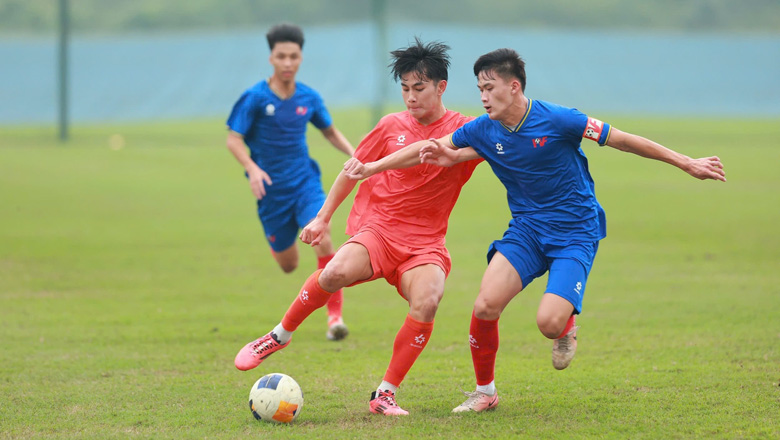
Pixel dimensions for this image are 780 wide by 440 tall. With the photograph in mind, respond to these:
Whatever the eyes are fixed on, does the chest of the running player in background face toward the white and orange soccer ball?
yes

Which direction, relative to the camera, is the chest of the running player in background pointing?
toward the camera

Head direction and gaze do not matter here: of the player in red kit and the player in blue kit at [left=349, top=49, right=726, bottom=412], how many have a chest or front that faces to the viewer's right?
0

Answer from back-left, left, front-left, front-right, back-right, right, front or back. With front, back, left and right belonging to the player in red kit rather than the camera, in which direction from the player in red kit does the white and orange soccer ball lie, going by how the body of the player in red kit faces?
front

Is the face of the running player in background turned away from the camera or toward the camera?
toward the camera

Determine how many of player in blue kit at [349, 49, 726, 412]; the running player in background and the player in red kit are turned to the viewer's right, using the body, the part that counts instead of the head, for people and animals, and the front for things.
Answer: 0

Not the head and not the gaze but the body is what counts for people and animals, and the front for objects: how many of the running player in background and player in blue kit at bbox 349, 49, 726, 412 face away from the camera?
0

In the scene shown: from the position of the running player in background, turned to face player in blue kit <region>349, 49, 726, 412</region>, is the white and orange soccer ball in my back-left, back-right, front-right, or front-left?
front-right

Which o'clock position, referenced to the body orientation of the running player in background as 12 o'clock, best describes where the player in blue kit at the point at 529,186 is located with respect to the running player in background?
The player in blue kit is roughly at 11 o'clock from the running player in background.

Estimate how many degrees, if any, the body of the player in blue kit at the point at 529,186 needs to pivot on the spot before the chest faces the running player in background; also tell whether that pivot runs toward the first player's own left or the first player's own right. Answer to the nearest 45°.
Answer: approximately 90° to the first player's own right

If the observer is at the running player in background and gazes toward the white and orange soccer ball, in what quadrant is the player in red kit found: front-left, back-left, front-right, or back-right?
front-left

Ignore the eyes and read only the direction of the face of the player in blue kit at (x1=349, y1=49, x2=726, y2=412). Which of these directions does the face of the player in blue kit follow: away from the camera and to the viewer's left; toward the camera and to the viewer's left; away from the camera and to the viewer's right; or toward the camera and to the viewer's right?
toward the camera and to the viewer's left

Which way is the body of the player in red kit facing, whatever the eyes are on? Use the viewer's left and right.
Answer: facing the viewer and to the left of the viewer

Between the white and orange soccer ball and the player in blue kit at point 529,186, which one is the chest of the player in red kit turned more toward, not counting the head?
the white and orange soccer ball
